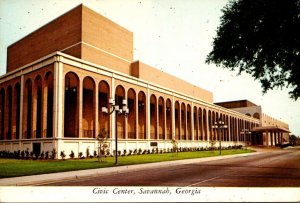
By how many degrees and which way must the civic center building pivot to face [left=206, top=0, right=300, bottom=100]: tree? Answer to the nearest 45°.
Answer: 0° — it already faces it

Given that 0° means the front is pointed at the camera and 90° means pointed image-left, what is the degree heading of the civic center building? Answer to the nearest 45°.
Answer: approximately 315°
